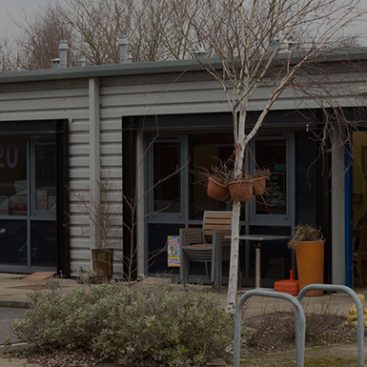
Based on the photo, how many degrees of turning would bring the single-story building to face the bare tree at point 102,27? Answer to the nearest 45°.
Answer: approximately 180°

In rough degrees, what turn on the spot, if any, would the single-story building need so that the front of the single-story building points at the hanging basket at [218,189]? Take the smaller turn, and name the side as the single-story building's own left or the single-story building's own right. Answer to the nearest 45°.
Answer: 0° — it already faces it

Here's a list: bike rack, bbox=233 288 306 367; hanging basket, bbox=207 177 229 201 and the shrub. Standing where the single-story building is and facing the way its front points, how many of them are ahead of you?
3

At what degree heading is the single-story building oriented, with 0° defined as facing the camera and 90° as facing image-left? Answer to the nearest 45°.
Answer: approximately 0°

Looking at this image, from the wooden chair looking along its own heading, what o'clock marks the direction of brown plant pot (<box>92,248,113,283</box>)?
The brown plant pot is roughly at 2 o'clock from the wooden chair.

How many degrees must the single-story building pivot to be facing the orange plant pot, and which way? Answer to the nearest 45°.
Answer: approximately 45° to its left
